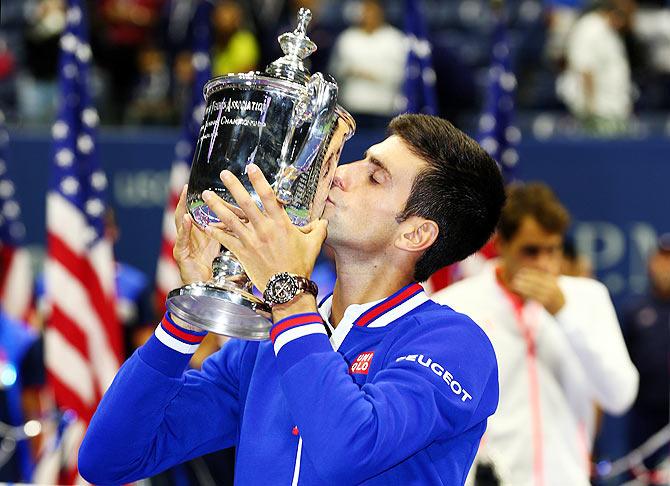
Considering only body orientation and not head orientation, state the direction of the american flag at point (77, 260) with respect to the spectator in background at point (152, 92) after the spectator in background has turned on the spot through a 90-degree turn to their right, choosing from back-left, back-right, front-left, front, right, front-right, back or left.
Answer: left

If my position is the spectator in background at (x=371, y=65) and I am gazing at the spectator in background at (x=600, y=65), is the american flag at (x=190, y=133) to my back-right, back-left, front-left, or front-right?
back-right

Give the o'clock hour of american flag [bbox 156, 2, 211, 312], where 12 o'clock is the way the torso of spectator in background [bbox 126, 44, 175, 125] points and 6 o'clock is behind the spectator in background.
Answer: The american flag is roughly at 12 o'clock from the spectator in background.

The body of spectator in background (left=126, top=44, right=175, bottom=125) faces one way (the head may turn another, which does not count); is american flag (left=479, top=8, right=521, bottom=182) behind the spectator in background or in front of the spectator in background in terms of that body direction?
in front

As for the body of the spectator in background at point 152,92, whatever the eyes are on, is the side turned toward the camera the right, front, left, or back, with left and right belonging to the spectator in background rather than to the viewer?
front

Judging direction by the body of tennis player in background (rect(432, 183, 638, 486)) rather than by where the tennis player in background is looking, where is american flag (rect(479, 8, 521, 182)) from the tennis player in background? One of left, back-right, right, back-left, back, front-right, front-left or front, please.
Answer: back

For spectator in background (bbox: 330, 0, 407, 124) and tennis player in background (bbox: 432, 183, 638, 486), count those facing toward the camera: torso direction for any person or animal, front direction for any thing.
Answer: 2

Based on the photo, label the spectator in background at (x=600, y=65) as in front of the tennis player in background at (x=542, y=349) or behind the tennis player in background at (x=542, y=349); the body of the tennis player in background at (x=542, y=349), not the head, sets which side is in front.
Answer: behind

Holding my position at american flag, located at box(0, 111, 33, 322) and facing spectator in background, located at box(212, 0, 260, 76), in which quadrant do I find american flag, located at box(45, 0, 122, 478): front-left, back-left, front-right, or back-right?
back-right

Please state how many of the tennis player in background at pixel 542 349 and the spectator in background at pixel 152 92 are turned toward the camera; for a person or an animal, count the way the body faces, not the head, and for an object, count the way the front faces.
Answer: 2

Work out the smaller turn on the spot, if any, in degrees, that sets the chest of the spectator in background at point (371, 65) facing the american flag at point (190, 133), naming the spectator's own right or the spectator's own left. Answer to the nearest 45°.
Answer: approximately 45° to the spectator's own right

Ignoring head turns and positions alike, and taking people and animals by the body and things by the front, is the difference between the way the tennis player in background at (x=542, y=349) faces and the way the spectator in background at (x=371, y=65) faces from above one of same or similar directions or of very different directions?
same or similar directions

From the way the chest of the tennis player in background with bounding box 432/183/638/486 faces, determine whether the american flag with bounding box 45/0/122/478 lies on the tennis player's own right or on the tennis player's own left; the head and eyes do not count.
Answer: on the tennis player's own right

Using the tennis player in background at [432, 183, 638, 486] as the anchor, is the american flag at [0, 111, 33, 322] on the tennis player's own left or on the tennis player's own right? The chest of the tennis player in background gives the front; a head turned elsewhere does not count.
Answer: on the tennis player's own right

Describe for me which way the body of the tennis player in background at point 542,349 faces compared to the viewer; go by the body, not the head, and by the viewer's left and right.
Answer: facing the viewer

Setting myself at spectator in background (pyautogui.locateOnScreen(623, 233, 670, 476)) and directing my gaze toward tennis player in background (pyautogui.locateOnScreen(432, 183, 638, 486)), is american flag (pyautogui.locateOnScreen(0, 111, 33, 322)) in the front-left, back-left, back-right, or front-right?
front-right

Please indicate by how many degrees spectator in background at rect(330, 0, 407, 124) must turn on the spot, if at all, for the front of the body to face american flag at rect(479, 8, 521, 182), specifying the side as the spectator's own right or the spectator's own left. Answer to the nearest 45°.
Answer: approximately 45° to the spectator's own left

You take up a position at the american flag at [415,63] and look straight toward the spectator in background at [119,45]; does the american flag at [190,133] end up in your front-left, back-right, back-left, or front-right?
front-left
